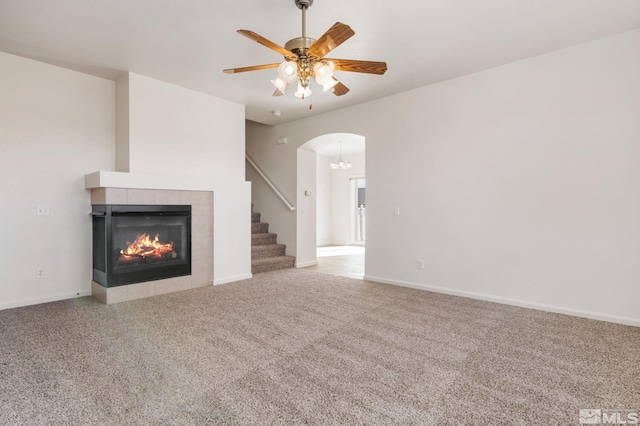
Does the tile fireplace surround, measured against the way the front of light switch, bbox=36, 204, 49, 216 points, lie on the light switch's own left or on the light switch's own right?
on the light switch's own left

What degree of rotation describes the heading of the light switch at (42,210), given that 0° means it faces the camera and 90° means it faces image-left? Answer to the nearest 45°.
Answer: approximately 0°
